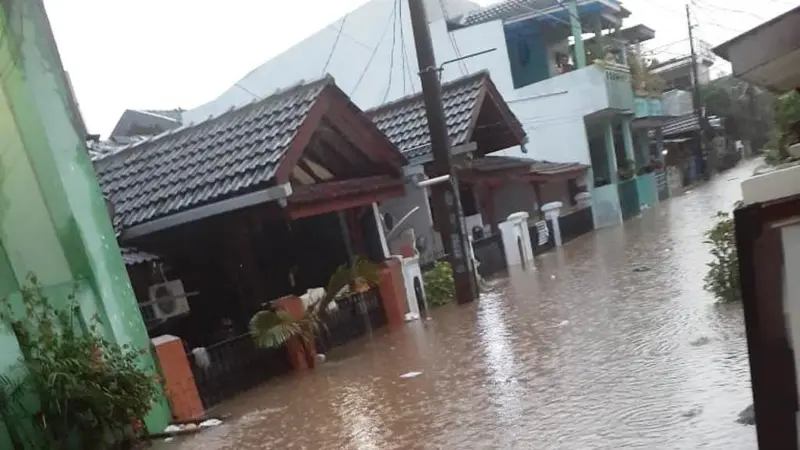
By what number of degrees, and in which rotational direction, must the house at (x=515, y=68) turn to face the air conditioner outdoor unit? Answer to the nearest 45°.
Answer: approximately 90° to its right

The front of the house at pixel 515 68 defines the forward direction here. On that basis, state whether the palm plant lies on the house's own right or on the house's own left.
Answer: on the house's own right

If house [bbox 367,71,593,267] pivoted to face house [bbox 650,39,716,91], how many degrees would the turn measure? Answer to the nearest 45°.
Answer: approximately 90° to its left

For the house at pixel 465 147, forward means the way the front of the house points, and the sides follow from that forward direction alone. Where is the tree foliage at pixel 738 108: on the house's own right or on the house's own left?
on the house's own left

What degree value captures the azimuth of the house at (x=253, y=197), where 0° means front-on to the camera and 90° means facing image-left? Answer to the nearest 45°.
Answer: approximately 315°

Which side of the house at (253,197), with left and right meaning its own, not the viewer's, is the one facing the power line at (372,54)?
left

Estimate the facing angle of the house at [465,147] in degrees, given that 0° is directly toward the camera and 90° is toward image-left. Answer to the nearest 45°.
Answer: approximately 315°

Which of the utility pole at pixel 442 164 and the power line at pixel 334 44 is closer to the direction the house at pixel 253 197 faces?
the utility pole
